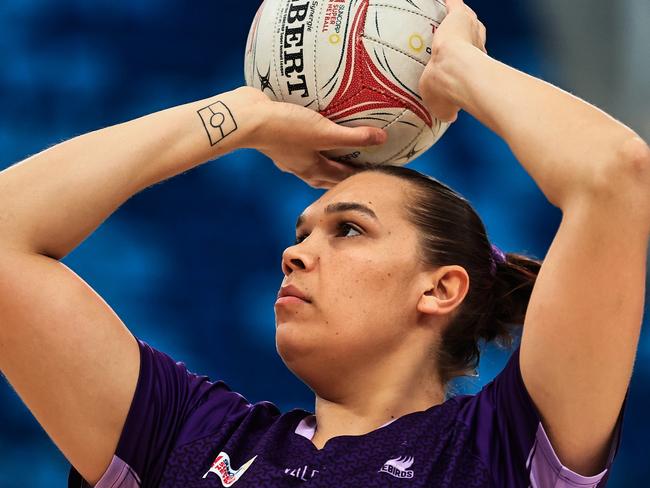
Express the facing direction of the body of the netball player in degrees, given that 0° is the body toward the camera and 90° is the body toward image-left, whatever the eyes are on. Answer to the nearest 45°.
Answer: approximately 45°
